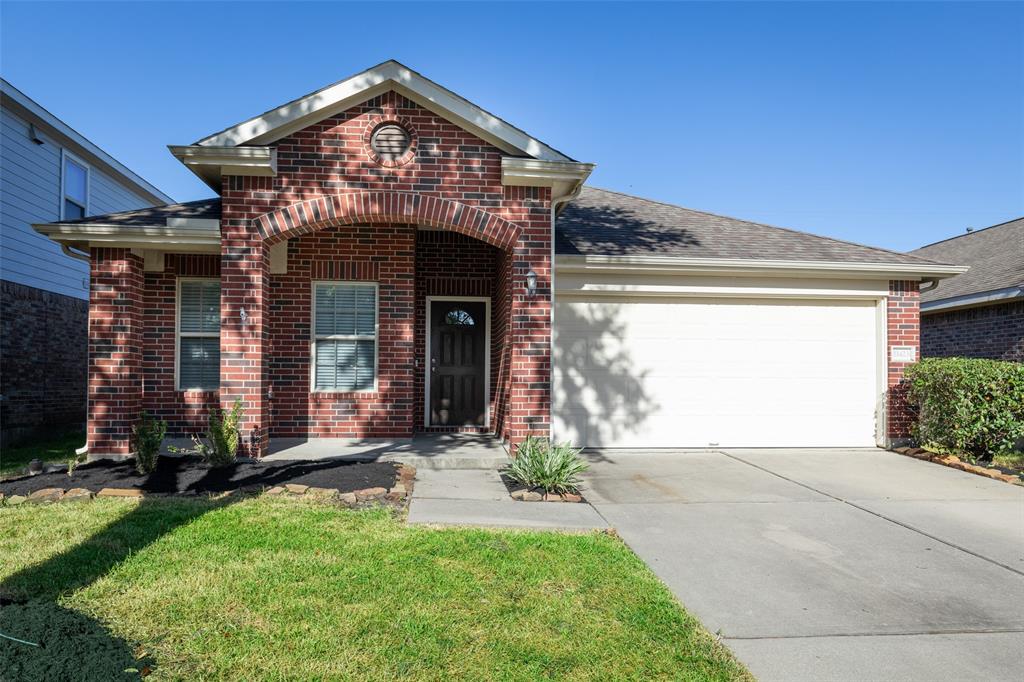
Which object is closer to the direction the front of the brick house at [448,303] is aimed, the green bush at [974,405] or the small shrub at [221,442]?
the small shrub

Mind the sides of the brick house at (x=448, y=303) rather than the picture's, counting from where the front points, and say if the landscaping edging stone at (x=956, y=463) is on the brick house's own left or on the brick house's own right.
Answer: on the brick house's own left

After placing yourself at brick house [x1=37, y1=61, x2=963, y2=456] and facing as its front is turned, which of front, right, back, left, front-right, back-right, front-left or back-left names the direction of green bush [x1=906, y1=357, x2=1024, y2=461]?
left

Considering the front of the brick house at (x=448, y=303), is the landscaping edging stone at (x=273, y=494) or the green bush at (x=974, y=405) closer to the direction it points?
the landscaping edging stone

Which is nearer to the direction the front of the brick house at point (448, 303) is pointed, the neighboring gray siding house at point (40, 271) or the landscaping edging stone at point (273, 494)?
the landscaping edging stone

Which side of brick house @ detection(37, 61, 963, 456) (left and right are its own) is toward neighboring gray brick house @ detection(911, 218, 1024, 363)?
left

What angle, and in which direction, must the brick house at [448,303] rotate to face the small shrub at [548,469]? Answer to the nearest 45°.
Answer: approximately 45° to its left

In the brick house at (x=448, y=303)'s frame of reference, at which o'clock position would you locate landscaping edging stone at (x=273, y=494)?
The landscaping edging stone is roughly at 1 o'clock from the brick house.

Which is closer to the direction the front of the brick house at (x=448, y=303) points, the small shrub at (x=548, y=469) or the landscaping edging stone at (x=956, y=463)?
the small shrub

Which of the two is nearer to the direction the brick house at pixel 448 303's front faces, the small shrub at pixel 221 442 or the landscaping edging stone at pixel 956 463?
the small shrub

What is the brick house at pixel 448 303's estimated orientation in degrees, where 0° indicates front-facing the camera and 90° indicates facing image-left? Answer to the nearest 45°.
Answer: approximately 0°
